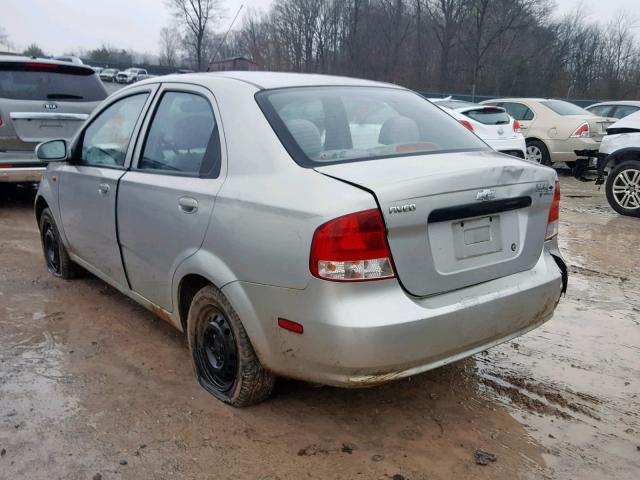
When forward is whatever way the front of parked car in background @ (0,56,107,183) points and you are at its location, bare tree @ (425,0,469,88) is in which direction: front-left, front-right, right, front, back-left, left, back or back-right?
front-right

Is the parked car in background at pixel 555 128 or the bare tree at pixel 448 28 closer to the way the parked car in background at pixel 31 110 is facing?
the bare tree

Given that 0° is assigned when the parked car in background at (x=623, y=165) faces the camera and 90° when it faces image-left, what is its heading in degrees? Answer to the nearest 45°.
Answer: approximately 90°

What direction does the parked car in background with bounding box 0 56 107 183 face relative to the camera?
away from the camera

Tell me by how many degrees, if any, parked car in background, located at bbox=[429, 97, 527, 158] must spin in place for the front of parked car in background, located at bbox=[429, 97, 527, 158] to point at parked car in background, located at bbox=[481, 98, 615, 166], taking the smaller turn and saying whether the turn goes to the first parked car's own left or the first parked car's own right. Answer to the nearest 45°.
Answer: approximately 90° to the first parked car's own right

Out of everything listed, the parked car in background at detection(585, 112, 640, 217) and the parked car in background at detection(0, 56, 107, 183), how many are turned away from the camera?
1

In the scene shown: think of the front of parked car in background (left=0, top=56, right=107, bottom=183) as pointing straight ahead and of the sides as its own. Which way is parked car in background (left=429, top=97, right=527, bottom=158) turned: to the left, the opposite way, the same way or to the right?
the same way

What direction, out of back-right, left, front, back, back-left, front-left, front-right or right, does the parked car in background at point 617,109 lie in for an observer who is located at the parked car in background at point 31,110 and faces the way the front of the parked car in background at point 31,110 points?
right

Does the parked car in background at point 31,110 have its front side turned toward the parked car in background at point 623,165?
no

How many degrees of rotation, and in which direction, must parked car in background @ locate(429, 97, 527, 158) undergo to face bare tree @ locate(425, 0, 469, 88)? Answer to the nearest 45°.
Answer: approximately 45° to its right

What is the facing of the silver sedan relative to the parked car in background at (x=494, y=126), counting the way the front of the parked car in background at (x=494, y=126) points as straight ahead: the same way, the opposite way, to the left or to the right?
the same way

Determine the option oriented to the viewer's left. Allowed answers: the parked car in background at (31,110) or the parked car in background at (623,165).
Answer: the parked car in background at (623,165)

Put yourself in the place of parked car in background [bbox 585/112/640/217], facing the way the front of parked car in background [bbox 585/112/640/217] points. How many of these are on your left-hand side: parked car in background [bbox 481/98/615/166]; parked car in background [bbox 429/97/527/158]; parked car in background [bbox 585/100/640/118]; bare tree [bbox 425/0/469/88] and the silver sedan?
1

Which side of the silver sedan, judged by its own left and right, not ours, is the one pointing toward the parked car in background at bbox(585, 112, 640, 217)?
right

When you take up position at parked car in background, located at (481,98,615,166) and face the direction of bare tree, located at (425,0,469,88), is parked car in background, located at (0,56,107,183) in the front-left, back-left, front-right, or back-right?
back-left

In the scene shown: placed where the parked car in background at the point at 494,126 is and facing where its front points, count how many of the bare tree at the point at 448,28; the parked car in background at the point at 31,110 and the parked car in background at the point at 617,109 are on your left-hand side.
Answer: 1

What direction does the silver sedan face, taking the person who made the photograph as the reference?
facing away from the viewer and to the left of the viewer

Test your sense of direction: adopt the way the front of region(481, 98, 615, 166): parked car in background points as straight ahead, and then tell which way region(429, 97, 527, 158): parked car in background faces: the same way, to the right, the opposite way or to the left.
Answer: the same way
